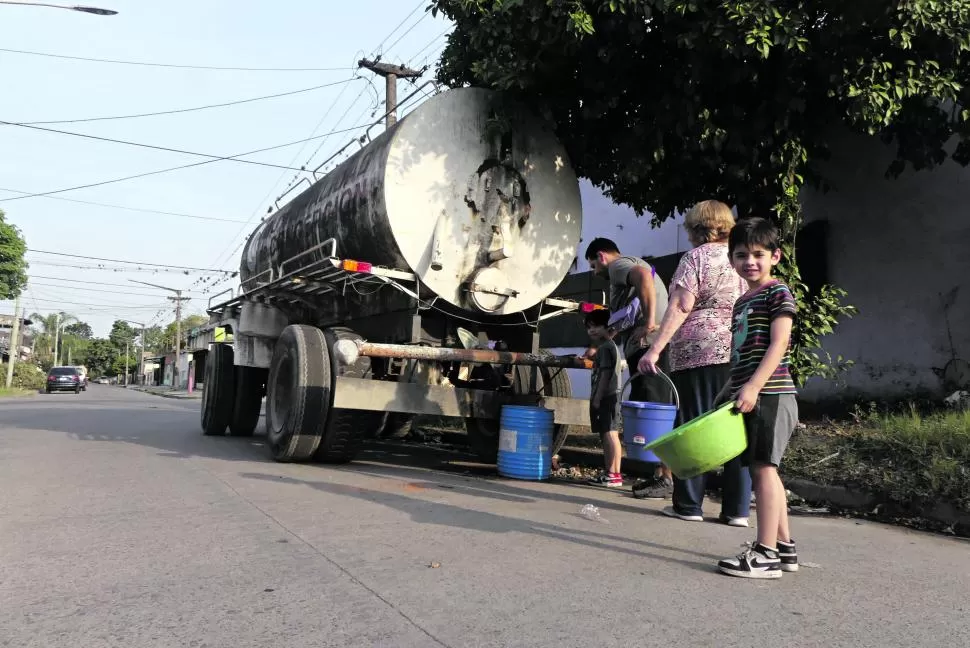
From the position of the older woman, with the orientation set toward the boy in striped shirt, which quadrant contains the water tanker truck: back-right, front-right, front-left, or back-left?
back-right

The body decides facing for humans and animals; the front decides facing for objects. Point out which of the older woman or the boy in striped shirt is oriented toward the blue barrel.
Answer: the older woman

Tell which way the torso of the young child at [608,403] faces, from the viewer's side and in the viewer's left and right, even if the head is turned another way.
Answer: facing to the left of the viewer

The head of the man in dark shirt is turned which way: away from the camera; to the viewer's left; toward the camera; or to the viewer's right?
to the viewer's left

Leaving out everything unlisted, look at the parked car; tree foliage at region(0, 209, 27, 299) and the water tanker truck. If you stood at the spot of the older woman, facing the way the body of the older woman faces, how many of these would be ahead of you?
3

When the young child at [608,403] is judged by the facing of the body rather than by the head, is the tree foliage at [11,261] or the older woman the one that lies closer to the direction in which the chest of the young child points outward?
the tree foliage

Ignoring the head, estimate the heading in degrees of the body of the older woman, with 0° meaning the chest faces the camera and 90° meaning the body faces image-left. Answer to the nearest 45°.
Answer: approximately 135°
